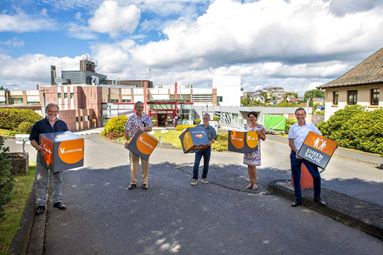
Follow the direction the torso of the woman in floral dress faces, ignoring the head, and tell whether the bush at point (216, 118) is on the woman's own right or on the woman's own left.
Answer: on the woman's own right

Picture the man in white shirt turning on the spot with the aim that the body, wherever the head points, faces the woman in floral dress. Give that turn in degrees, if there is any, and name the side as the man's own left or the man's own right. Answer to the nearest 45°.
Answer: approximately 135° to the man's own right

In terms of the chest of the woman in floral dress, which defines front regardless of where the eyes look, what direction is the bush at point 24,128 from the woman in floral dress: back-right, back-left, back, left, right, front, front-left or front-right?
right

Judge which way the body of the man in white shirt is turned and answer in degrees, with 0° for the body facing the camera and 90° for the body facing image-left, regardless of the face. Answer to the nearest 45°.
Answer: approximately 0°

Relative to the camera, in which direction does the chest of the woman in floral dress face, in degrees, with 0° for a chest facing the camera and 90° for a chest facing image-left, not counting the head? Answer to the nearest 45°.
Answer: approximately 45°

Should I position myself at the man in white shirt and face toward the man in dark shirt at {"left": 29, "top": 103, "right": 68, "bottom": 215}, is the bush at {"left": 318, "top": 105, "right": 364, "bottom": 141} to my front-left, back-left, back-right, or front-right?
back-right

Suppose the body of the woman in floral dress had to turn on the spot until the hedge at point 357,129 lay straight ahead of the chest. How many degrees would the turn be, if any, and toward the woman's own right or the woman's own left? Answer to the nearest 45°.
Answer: approximately 180°

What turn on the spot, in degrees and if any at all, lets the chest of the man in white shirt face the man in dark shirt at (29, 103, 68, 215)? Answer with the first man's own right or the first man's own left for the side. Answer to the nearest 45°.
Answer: approximately 45° to the first man's own right

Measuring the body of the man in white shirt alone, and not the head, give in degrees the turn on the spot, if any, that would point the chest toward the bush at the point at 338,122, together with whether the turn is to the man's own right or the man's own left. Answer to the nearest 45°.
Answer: approximately 180°

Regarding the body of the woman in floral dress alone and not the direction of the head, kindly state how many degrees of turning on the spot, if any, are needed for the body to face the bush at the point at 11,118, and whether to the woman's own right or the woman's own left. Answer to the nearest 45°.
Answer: approximately 90° to the woman's own right
